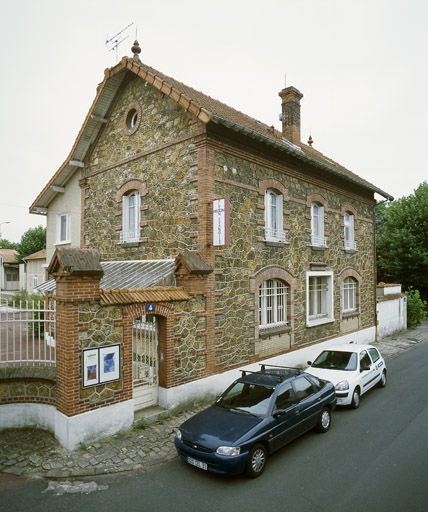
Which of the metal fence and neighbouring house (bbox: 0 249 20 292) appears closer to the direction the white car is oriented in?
the metal fence

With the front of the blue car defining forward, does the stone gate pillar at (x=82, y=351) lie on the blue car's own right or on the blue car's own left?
on the blue car's own right

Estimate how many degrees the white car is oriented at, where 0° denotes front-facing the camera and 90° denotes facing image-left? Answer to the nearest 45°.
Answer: approximately 45°

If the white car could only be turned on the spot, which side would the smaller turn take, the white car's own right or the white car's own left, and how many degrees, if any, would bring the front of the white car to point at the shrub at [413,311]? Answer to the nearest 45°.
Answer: approximately 135° to the white car's own right

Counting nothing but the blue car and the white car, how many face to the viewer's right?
0

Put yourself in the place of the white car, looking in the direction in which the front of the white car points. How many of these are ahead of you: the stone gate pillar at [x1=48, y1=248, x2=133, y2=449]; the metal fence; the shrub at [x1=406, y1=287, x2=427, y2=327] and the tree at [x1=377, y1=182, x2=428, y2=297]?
2

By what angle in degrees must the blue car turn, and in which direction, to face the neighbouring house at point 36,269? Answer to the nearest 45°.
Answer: approximately 90° to its right

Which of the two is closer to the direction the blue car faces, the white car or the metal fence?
the metal fence
